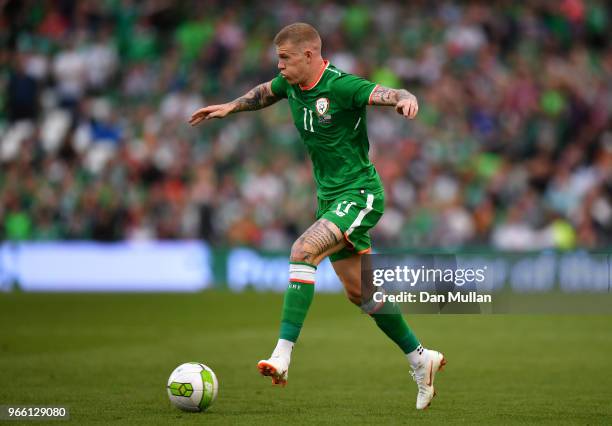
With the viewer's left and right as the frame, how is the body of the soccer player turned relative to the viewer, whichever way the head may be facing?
facing the viewer and to the left of the viewer

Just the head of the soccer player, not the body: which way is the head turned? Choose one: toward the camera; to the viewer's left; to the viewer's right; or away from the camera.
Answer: to the viewer's left
